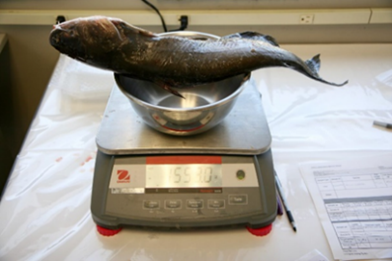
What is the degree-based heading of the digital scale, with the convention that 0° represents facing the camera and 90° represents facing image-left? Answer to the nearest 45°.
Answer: approximately 0°
